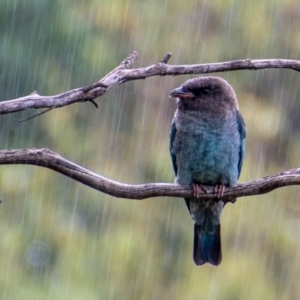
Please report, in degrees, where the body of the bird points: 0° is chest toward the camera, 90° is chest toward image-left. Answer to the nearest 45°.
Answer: approximately 0°
